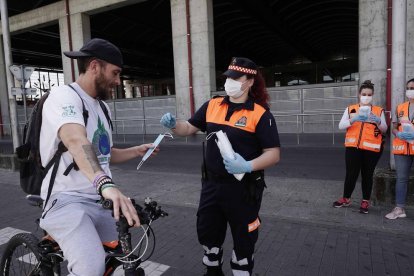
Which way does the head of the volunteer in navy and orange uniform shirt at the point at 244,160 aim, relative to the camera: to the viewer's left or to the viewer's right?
to the viewer's left

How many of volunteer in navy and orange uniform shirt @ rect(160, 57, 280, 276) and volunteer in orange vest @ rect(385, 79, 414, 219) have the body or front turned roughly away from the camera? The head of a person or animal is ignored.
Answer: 0

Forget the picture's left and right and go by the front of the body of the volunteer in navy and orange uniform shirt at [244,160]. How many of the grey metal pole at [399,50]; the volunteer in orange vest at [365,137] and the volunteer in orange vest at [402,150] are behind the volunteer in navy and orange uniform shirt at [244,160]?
3

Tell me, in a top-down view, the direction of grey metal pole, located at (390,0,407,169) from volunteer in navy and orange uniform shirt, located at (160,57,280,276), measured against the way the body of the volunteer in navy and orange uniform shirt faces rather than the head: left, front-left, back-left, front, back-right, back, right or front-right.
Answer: back

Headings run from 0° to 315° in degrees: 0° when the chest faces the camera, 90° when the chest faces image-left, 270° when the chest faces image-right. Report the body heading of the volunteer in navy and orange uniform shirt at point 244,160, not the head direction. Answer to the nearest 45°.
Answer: approximately 45°

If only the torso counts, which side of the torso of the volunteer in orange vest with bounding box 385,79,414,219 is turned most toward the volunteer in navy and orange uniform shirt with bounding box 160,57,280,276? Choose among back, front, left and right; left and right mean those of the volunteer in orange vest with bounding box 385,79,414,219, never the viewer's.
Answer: front

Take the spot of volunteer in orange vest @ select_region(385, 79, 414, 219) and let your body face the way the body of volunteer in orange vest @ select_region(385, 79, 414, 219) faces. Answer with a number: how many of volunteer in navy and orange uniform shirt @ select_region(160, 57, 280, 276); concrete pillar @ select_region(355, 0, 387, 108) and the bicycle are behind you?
1

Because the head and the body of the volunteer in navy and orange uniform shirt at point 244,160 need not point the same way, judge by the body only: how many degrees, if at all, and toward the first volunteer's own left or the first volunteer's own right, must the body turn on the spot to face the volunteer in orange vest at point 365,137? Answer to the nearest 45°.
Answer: approximately 180°

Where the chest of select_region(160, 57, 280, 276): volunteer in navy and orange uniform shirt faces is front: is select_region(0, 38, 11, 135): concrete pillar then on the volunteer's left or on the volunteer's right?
on the volunteer's right

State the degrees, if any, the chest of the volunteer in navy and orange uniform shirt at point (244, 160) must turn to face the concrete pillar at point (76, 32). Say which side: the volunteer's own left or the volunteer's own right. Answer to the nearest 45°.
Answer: approximately 90° to the volunteer's own right

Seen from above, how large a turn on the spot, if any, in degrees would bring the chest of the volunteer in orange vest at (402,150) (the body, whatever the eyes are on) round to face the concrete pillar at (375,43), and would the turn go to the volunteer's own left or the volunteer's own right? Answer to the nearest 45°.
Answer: approximately 180°
